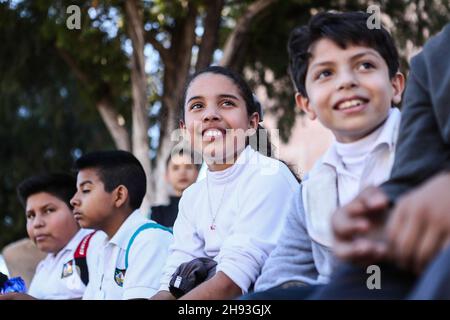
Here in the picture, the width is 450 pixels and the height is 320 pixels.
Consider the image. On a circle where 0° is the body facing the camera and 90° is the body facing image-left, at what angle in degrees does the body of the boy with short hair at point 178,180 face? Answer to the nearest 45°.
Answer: approximately 0°

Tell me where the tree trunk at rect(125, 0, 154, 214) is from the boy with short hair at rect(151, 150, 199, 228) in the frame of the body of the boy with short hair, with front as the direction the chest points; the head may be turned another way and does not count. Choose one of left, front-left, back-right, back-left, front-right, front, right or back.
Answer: back

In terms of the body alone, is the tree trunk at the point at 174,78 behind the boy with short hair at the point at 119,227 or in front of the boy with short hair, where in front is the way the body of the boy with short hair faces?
behind
